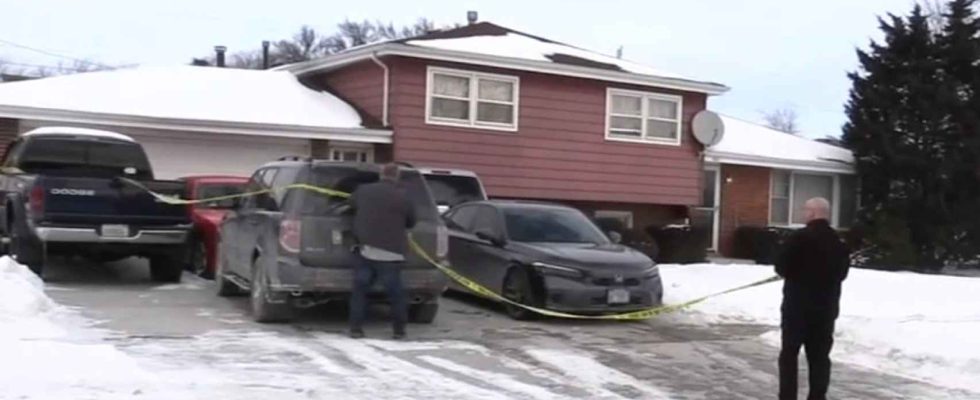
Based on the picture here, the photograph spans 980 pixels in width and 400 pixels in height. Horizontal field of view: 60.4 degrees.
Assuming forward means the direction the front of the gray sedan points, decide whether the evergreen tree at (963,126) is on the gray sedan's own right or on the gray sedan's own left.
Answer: on the gray sedan's own left

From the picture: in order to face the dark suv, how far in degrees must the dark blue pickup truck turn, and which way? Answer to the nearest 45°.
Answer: approximately 135° to its right

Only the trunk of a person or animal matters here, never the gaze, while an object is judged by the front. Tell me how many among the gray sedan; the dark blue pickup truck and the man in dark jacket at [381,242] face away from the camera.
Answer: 2

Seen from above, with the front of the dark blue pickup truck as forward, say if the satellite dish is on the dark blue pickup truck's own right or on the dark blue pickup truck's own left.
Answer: on the dark blue pickup truck's own right

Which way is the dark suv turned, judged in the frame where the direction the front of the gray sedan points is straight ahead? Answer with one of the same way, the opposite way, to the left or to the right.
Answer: the opposite way

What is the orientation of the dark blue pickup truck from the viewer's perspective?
away from the camera

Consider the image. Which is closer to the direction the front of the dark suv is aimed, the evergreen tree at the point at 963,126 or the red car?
the red car

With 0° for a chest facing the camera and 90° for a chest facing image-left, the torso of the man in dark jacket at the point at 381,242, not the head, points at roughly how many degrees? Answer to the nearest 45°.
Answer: approximately 180°

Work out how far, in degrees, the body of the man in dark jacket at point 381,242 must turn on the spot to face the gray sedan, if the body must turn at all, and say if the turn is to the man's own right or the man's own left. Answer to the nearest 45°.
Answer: approximately 45° to the man's own right

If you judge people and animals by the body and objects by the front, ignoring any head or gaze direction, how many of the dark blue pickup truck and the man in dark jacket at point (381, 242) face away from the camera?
2

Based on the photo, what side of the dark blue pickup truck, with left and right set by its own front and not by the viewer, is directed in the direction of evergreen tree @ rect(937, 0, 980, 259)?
right

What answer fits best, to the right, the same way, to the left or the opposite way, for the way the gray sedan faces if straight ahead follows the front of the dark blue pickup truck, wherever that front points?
the opposite way

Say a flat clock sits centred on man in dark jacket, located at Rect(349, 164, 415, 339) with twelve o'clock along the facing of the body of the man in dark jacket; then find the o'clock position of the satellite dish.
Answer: The satellite dish is roughly at 1 o'clock from the man in dark jacket.

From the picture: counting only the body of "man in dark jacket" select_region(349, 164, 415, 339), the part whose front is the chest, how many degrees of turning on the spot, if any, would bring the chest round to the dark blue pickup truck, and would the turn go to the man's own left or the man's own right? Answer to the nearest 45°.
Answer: approximately 45° to the man's own left

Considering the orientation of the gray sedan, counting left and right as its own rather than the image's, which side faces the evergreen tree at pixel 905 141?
left
